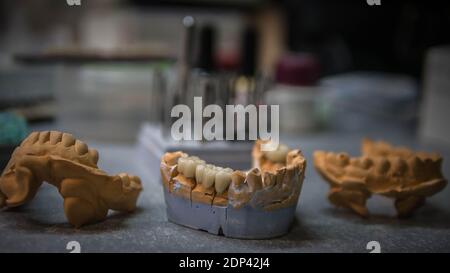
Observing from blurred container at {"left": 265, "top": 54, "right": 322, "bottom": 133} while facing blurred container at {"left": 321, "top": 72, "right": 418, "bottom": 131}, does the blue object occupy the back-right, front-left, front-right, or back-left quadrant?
back-right

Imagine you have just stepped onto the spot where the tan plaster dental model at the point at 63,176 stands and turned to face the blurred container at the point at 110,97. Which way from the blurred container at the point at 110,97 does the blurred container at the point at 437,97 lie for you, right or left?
right
